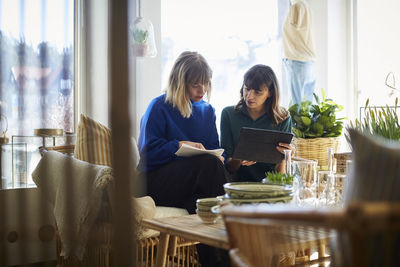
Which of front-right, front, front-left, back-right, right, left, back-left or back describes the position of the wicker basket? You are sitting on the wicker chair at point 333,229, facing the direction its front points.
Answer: front-right

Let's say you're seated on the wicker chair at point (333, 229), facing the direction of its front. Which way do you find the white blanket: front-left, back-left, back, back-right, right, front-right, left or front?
front

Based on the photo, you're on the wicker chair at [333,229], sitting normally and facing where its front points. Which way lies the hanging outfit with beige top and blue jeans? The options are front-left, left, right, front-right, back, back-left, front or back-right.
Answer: front-right

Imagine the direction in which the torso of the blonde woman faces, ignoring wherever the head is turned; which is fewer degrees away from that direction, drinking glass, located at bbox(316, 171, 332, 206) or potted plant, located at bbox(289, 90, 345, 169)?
the drinking glass

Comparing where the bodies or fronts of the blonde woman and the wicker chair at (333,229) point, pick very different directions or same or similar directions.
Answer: very different directions

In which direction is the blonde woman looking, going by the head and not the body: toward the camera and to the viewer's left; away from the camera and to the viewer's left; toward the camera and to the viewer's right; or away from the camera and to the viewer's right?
toward the camera and to the viewer's right

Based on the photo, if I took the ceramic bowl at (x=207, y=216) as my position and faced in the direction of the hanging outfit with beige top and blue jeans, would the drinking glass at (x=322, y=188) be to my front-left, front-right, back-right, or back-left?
front-right

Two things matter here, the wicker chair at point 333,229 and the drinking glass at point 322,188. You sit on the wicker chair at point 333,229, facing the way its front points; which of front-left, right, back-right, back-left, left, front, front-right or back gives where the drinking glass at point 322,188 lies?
front-right

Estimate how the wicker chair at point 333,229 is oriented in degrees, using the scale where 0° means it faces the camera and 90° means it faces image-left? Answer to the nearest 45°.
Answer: approximately 135°

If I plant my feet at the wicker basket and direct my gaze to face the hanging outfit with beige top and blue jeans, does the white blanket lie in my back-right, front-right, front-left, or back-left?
back-left
